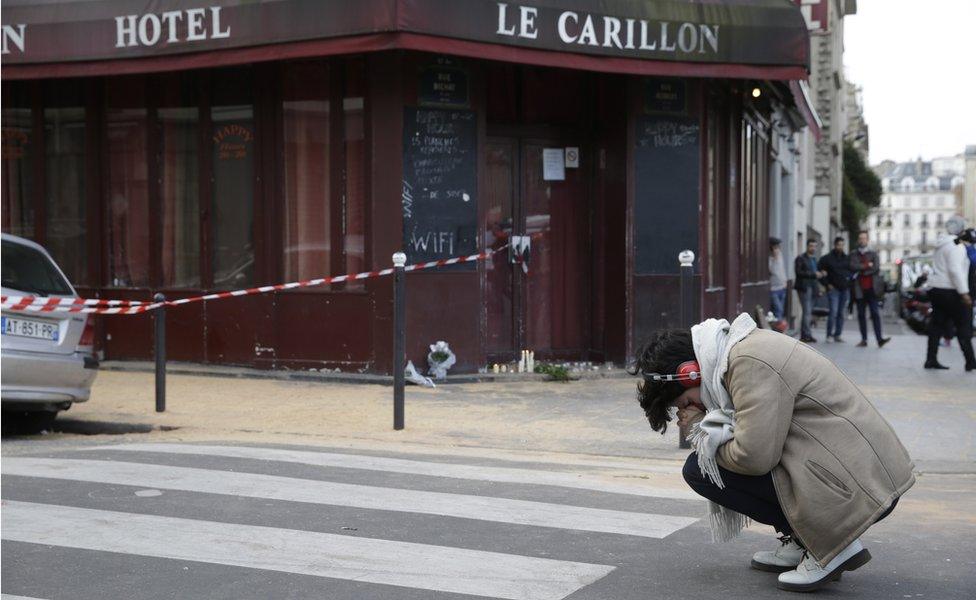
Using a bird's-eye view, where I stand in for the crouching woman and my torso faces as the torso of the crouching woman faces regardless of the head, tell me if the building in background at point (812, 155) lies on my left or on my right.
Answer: on my right

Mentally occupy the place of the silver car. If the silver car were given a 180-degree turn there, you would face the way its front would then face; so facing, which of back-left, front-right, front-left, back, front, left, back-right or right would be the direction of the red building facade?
left

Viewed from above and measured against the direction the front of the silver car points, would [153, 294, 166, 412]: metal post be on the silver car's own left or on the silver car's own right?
on the silver car's own right

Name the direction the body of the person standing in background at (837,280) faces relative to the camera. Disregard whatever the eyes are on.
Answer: toward the camera

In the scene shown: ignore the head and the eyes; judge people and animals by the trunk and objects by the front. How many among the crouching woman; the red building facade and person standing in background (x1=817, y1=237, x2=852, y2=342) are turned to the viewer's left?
1

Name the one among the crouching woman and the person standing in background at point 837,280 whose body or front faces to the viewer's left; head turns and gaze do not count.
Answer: the crouching woman

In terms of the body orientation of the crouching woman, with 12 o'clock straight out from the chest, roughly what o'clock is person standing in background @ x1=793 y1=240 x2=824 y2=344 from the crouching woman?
The person standing in background is roughly at 3 o'clock from the crouching woman.

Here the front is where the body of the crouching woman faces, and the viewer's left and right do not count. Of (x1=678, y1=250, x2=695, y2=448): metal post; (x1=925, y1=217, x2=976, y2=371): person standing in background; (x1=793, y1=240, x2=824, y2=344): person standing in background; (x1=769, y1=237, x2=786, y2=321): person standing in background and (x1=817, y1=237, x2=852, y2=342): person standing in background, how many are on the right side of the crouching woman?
5

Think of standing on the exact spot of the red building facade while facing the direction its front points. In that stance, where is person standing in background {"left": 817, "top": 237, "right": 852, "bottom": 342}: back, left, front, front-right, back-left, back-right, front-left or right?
back-left

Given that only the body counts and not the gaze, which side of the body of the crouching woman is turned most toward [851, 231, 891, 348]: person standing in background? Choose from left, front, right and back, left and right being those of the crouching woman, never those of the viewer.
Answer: right

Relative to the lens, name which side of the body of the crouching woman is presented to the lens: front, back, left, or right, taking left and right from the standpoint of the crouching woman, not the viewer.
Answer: left

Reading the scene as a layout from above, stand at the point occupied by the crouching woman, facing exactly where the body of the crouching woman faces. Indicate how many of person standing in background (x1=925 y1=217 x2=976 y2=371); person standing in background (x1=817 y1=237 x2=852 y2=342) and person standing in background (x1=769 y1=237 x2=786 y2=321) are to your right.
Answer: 3

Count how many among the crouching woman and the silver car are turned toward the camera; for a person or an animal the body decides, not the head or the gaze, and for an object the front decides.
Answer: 0

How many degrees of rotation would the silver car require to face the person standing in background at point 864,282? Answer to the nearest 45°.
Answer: approximately 90° to its right

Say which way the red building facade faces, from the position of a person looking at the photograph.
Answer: facing the viewer

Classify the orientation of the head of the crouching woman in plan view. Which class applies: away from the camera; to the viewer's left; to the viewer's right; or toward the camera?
to the viewer's left

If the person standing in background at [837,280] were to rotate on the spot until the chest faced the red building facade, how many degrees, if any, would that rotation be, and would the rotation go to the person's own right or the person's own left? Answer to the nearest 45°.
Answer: approximately 45° to the person's own right
